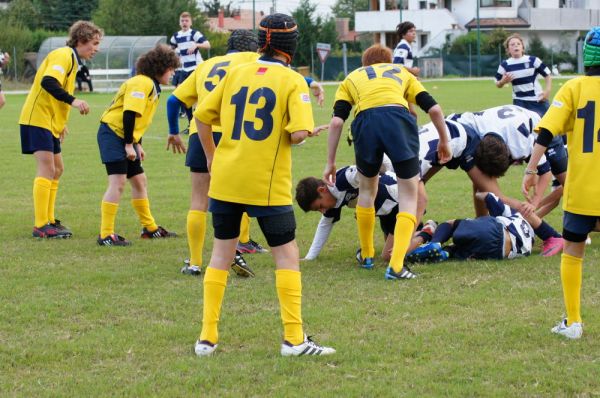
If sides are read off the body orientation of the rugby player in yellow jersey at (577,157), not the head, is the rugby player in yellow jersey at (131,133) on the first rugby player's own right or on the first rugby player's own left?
on the first rugby player's own left

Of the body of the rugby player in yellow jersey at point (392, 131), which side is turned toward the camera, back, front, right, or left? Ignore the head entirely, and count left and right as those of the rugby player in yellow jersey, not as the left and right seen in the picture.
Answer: back

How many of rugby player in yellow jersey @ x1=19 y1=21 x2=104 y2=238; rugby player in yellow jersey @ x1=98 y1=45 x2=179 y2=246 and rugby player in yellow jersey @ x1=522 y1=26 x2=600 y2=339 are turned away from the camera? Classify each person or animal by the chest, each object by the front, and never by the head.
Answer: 1

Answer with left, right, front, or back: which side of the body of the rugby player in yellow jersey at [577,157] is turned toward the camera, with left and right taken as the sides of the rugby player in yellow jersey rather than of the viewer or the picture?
back

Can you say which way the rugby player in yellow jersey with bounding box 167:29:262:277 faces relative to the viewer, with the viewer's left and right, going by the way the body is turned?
facing away from the viewer and to the right of the viewer

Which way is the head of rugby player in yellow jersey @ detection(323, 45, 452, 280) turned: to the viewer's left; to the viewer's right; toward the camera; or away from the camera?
away from the camera

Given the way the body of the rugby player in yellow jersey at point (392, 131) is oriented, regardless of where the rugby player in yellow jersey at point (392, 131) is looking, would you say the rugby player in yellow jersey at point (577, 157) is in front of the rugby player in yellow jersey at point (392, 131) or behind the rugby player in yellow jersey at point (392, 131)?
behind

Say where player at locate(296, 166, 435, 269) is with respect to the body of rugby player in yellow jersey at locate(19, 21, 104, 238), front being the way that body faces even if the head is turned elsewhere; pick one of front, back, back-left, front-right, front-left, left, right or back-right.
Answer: front-right

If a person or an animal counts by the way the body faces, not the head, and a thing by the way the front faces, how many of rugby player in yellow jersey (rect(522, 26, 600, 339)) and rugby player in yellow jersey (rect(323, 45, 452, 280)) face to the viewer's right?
0

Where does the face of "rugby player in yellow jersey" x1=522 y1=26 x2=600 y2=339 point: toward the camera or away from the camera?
away from the camera

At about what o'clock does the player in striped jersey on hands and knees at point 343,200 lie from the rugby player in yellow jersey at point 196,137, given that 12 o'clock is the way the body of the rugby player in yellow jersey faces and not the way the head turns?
The player in striped jersey on hands and knees is roughly at 1 o'clock from the rugby player in yellow jersey.

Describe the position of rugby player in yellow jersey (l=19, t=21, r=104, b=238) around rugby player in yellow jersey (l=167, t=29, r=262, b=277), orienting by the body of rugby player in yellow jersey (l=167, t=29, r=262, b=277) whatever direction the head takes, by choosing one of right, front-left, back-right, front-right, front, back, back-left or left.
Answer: left

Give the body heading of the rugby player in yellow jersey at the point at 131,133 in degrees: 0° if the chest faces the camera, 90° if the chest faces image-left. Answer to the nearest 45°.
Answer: approximately 270°

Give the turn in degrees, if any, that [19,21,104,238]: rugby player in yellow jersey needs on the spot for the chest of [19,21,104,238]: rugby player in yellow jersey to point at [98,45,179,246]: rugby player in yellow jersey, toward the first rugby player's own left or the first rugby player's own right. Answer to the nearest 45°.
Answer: approximately 45° to the first rugby player's own right

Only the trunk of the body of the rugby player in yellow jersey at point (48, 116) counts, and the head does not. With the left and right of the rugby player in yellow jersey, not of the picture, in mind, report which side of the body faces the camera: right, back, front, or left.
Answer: right

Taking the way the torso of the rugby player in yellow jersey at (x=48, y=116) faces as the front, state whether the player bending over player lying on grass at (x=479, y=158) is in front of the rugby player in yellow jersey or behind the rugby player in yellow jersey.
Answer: in front

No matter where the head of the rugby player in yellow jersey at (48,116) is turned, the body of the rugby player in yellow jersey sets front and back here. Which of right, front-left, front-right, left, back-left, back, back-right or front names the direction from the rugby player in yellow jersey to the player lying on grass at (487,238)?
front-right
